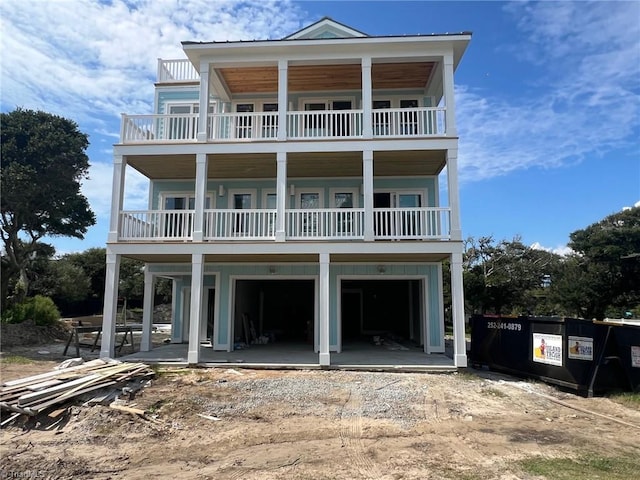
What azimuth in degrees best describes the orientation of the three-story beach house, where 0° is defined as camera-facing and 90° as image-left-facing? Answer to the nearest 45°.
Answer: approximately 0°

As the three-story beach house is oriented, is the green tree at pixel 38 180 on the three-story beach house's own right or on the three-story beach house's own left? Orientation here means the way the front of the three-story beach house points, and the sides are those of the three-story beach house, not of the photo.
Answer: on the three-story beach house's own right

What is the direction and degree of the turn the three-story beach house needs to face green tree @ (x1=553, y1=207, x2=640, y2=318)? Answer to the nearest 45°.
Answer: approximately 135° to its left

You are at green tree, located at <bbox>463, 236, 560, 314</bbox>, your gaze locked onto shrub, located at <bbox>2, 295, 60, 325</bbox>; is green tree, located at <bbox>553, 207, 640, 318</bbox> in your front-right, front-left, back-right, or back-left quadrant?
back-left

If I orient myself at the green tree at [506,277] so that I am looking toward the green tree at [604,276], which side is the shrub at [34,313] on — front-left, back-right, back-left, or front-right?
back-right

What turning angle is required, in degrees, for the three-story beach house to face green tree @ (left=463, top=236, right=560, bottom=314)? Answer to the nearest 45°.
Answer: approximately 135° to its left

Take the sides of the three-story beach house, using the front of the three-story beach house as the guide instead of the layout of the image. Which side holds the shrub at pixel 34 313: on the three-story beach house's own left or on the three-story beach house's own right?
on the three-story beach house's own right
